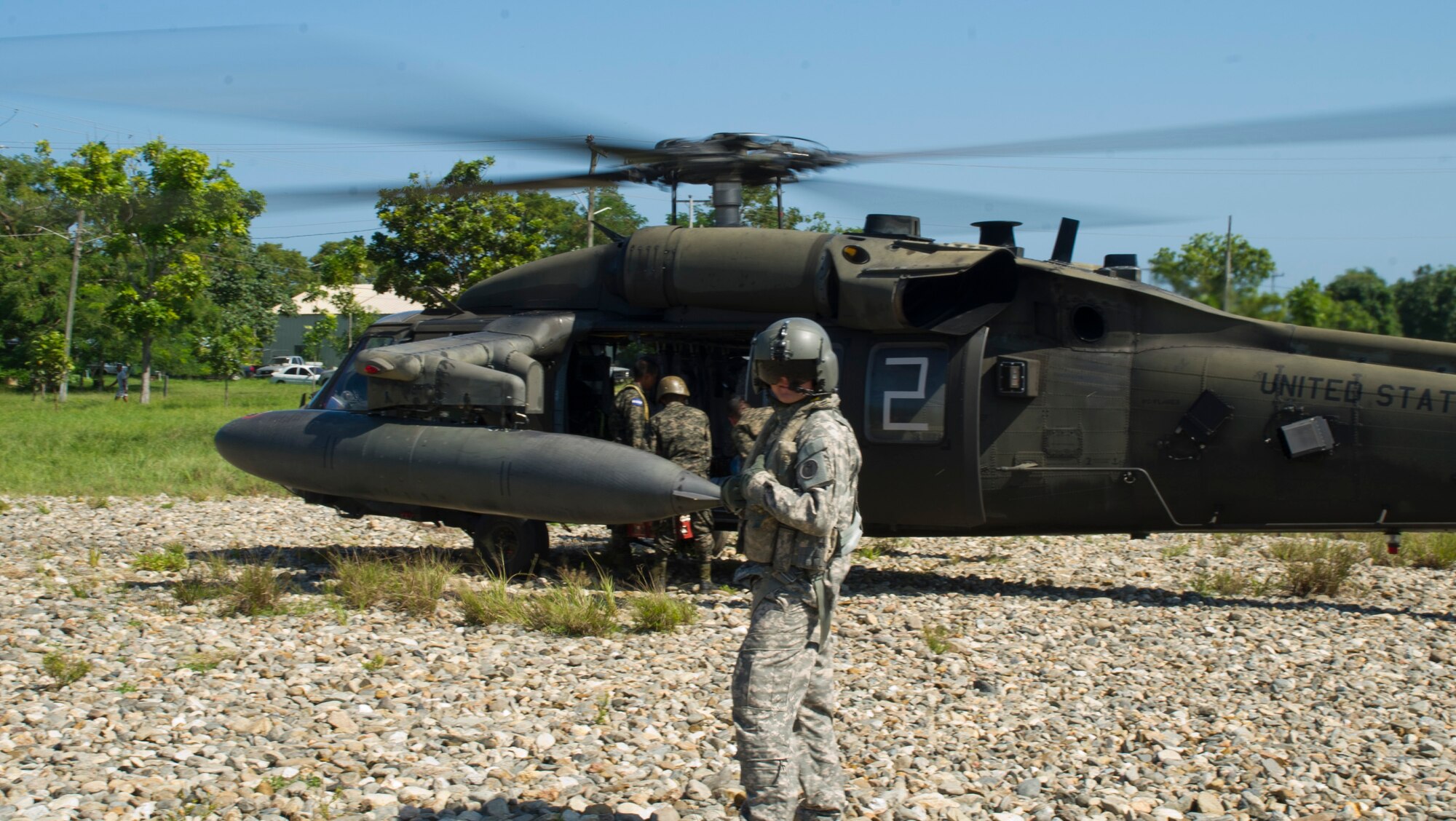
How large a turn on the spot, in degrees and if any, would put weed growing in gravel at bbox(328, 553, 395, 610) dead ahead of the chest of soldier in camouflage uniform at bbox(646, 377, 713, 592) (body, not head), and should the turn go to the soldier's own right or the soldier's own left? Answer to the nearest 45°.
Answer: approximately 135° to the soldier's own left

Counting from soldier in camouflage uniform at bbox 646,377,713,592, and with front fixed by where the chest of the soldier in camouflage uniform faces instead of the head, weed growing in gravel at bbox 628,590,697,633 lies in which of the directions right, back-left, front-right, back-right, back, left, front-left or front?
back

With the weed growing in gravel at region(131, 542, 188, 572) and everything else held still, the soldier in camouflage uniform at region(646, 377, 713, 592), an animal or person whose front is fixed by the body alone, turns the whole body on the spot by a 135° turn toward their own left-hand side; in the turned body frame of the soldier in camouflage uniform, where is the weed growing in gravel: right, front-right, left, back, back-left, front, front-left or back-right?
front-right

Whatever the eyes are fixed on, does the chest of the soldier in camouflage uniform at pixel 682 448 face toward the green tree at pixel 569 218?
yes

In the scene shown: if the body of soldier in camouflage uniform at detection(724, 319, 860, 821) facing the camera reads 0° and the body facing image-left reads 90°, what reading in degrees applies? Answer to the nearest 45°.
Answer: approximately 90°

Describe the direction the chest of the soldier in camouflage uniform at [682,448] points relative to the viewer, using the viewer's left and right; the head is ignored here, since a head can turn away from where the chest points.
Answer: facing away from the viewer

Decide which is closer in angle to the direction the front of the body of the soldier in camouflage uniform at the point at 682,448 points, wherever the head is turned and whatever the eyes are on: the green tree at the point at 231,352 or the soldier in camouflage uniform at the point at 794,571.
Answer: the green tree

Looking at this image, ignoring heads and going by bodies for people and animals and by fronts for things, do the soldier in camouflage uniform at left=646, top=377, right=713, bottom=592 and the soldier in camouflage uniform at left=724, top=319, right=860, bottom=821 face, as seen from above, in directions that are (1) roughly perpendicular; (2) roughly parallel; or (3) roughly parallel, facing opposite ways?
roughly perpendicular

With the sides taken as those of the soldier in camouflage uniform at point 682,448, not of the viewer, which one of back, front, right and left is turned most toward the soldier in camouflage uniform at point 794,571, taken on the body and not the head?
back

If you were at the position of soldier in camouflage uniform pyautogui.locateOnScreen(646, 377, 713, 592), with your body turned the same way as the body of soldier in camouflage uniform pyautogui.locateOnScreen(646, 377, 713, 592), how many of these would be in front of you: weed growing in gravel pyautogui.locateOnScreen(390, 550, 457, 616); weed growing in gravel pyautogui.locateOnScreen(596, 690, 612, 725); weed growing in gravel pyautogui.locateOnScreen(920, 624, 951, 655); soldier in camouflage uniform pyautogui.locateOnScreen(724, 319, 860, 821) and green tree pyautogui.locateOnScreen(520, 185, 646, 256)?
1

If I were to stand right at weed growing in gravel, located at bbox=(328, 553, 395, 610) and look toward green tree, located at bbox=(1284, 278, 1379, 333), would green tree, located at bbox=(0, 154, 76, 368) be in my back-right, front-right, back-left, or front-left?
front-left

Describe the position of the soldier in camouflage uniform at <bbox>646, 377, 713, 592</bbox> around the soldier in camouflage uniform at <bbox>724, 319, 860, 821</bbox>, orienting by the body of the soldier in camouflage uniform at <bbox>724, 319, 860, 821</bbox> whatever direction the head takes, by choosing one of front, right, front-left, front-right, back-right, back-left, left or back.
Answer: right

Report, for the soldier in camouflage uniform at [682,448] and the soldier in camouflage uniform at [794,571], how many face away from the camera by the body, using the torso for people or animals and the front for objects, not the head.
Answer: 1

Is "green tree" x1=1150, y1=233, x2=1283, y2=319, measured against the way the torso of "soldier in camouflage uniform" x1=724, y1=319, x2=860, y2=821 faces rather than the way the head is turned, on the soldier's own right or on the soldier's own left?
on the soldier's own right

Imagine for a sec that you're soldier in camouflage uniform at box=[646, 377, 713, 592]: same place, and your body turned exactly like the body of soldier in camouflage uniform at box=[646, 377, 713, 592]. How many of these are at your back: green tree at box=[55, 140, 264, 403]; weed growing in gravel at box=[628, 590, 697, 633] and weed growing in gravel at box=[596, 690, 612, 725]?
2

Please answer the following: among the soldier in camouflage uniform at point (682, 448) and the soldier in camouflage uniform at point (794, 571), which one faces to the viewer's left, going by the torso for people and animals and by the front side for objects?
the soldier in camouflage uniform at point (794, 571)
